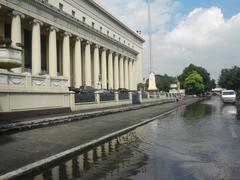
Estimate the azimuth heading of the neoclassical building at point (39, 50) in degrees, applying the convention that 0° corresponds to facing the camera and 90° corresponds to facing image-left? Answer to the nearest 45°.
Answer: approximately 315°

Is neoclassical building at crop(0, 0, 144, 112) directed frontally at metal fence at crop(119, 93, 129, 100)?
no

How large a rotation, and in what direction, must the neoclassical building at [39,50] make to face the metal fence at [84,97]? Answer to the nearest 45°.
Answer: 0° — it already faces it

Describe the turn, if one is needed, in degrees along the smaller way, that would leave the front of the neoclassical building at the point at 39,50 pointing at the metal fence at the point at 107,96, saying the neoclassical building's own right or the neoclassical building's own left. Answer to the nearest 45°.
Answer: approximately 45° to the neoclassical building's own left
